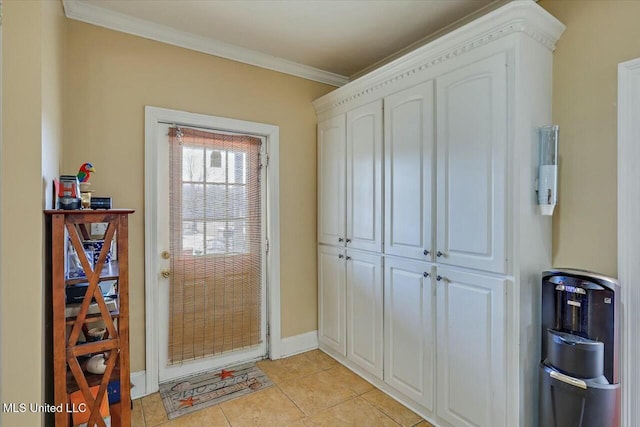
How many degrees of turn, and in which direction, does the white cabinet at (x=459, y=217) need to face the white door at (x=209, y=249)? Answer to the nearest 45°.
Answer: approximately 45° to its right
